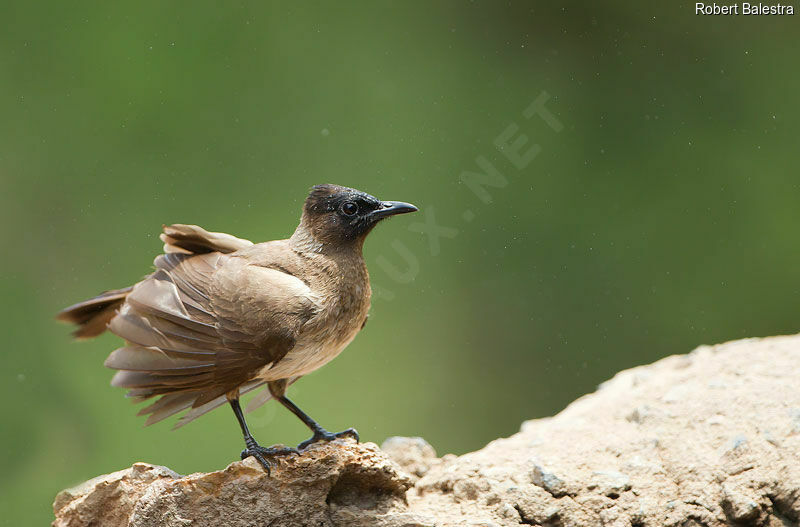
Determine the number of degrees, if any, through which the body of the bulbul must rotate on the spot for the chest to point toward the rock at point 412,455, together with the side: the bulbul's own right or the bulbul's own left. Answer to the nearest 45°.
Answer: approximately 45° to the bulbul's own left

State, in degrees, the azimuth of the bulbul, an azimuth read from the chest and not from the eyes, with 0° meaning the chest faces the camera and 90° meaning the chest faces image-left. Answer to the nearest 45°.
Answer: approximately 270°
